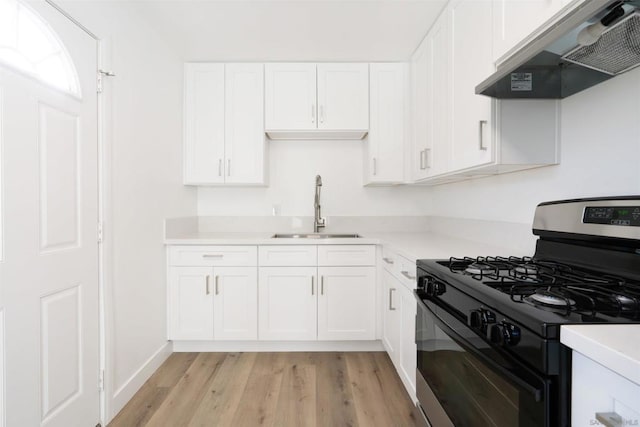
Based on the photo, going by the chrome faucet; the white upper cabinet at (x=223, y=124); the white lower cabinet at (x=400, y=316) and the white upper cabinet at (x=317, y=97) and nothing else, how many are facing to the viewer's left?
1

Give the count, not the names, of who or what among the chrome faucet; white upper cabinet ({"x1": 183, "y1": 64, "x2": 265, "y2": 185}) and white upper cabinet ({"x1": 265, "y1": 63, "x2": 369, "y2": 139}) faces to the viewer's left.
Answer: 0

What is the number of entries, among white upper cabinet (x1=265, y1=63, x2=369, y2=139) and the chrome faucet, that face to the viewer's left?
0

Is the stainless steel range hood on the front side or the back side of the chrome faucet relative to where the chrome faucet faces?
on the front side

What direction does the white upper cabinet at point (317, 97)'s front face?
toward the camera

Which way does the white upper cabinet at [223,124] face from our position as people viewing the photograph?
facing the viewer

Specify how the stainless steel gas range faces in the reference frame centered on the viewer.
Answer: facing the viewer and to the left of the viewer

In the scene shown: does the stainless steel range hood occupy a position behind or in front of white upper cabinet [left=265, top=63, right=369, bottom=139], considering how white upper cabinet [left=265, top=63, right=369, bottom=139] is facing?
in front

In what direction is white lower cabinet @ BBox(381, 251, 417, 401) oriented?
to the viewer's left

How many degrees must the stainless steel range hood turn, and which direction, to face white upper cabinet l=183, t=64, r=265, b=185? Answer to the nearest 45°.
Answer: approximately 45° to its right

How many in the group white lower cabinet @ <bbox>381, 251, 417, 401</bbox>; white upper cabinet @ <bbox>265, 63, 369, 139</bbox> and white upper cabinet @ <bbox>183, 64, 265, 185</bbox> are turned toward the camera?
2
